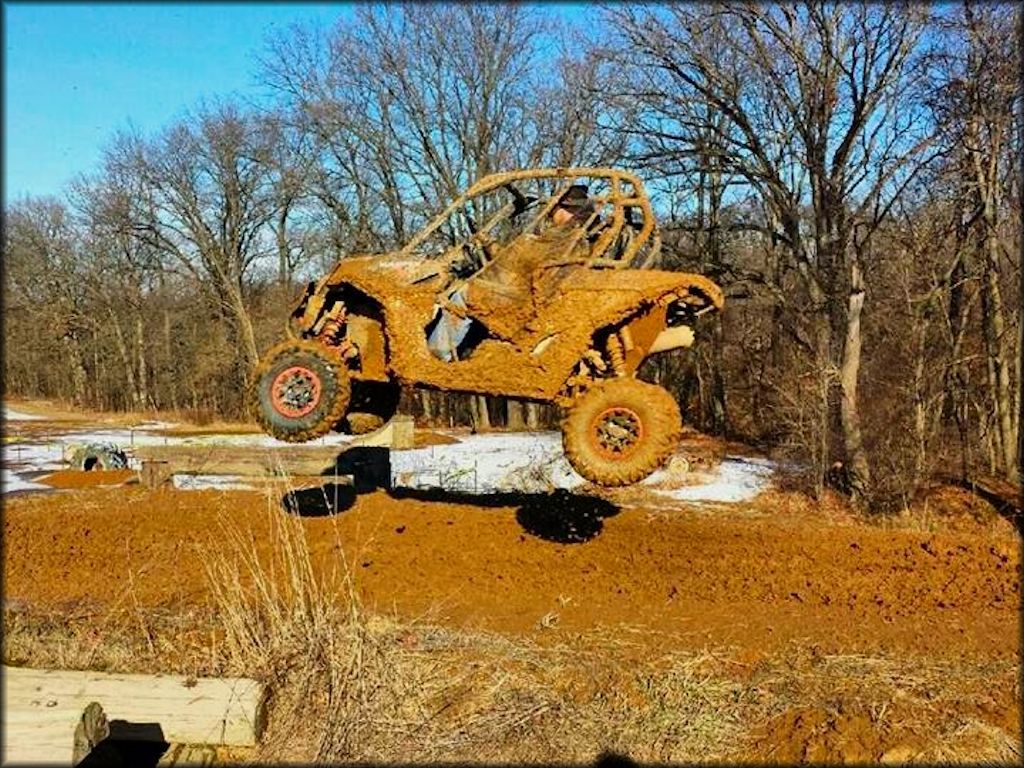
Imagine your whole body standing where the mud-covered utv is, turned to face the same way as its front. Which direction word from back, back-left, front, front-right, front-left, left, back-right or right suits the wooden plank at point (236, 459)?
front-right

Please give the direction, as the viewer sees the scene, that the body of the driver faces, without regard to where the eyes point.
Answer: to the viewer's left

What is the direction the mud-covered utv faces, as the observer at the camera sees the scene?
facing to the left of the viewer

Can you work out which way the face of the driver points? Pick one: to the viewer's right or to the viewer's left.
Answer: to the viewer's left
